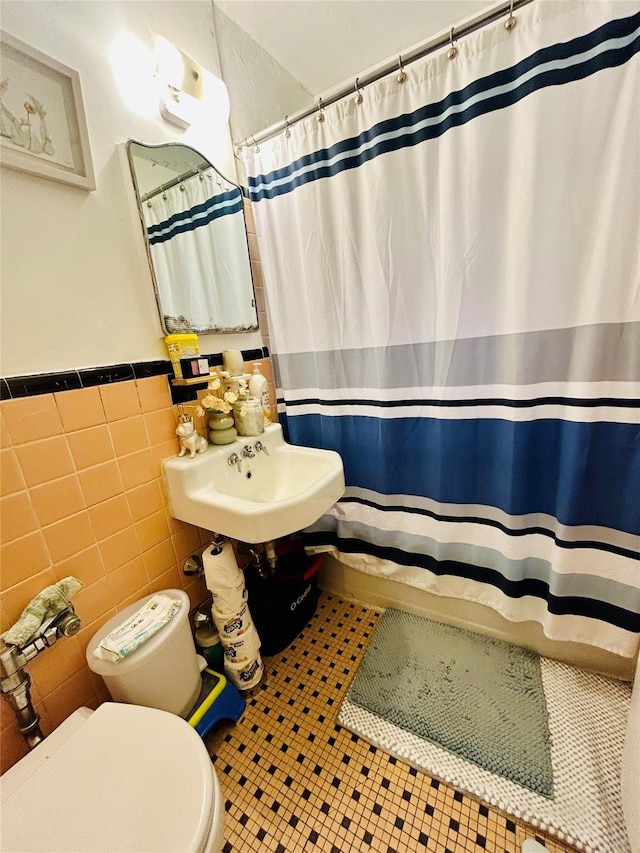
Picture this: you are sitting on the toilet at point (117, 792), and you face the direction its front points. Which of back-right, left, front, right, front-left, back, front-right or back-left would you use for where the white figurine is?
left

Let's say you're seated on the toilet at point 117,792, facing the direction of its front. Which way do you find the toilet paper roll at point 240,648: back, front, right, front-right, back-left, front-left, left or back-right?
left

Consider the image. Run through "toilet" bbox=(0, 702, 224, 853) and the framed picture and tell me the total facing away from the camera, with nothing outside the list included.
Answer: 0

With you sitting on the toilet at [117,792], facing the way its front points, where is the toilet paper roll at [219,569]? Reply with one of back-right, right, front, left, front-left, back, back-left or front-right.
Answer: left

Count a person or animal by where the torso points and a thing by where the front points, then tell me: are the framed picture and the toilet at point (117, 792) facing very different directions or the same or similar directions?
same or similar directions

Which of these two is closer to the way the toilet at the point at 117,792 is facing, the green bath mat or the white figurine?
the green bath mat

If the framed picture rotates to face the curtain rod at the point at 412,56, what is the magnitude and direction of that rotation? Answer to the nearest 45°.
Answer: approximately 45° to its left

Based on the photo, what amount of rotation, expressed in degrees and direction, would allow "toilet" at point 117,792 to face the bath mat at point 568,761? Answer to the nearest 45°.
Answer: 0° — it already faces it

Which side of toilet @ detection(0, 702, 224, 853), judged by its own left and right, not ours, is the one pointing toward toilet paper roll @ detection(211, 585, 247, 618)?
left

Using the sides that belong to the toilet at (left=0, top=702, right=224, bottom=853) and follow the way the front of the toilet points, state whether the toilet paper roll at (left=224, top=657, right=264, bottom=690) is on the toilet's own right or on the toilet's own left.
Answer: on the toilet's own left
